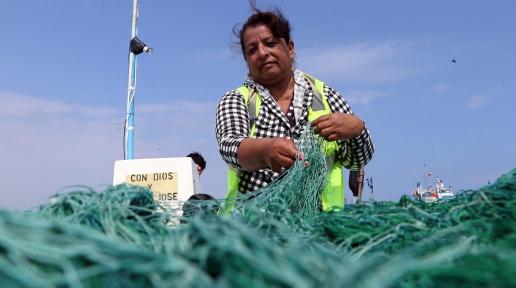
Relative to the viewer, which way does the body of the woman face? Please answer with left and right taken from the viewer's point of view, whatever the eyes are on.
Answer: facing the viewer

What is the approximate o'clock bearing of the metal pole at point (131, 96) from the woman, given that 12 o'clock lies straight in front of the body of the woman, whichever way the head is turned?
The metal pole is roughly at 5 o'clock from the woman.

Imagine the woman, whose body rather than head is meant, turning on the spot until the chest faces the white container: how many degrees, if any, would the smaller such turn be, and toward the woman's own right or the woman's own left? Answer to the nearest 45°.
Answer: approximately 135° to the woman's own right
